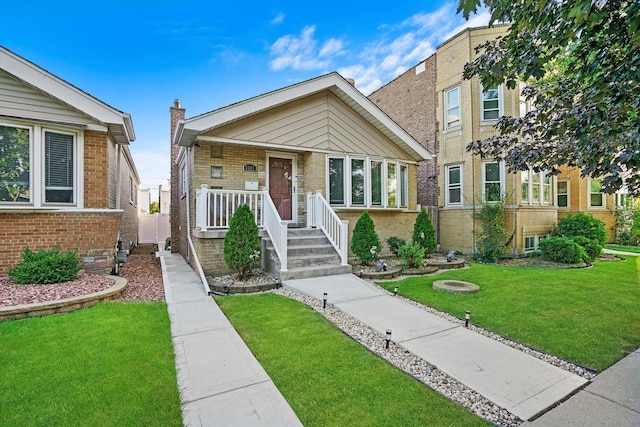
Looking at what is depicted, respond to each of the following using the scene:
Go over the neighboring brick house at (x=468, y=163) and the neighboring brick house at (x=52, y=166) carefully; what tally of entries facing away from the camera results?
0

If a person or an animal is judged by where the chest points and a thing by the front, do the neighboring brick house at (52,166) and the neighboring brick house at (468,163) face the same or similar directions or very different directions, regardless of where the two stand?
same or similar directions

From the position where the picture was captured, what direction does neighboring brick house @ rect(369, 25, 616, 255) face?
facing the viewer and to the right of the viewer

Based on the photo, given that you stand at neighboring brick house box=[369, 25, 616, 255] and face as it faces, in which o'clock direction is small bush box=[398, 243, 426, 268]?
The small bush is roughly at 2 o'clock from the neighboring brick house.

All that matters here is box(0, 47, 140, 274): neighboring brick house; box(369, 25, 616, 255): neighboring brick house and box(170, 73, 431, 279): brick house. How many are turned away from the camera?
0

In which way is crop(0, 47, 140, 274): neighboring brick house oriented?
toward the camera

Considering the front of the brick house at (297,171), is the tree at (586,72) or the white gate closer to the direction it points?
the tree

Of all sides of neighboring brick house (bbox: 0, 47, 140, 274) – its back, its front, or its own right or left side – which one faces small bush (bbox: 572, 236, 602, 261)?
left

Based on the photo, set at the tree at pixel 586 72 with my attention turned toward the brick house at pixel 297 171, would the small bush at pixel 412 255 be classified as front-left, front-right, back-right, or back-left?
front-right

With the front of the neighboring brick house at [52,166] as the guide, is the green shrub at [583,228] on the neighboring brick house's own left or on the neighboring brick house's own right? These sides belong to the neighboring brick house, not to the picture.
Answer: on the neighboring brick house's own left

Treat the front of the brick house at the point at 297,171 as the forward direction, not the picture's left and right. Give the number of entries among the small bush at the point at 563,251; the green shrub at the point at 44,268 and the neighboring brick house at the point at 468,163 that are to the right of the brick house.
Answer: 1

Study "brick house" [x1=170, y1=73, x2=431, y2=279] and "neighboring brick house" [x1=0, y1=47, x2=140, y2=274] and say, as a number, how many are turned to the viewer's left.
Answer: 0

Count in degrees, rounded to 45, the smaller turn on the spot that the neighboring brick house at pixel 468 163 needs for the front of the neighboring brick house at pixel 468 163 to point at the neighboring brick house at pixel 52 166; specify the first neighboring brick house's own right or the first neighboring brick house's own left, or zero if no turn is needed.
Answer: approximately 90° to the first neighboring brick house's own right

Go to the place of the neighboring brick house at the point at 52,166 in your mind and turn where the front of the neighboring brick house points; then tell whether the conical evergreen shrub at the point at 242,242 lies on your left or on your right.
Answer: on your left
